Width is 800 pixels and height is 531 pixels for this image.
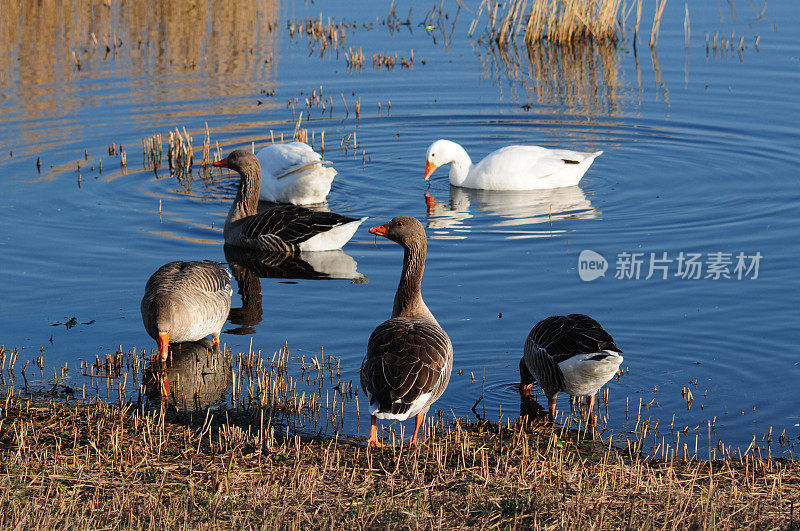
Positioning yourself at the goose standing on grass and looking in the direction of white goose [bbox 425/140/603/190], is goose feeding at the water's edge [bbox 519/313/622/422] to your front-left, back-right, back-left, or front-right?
front-right

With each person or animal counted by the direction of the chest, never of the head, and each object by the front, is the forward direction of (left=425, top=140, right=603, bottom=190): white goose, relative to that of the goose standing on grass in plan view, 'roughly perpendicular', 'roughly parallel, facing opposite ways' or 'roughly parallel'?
roughly perpendicular

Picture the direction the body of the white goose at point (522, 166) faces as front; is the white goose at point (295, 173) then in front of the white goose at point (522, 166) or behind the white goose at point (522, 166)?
in front

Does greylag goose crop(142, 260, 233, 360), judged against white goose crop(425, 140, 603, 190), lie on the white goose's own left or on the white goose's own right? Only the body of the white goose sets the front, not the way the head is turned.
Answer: on the white goose's own left

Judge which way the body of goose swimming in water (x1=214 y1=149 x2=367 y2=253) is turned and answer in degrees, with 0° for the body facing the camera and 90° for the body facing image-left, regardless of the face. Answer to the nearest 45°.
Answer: approximately 90°

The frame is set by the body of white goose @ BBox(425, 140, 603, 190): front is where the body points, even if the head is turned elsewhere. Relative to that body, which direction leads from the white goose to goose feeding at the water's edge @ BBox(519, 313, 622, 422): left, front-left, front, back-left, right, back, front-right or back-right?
left

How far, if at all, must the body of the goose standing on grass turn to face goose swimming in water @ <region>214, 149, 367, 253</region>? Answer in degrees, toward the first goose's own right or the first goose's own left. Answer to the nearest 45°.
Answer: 0° — it already faces it

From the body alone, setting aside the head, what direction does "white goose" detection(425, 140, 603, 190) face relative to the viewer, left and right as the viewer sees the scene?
facing to the left of the viewer

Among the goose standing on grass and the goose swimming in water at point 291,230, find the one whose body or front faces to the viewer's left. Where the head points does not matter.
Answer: the goose swimming in water

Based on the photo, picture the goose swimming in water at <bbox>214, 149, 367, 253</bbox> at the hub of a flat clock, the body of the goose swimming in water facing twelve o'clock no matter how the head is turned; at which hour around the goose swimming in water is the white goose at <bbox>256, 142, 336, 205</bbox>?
The white goose is roughly at 3 o'clock from the goose swimming in water.

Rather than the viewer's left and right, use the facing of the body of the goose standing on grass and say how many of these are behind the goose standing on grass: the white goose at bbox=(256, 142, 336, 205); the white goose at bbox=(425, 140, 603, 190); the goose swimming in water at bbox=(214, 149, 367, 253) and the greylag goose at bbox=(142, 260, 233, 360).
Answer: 0

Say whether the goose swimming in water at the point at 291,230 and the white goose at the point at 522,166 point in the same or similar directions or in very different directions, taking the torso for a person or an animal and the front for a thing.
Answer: same or similar directions

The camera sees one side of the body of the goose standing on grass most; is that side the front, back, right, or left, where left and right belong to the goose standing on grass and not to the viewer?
back

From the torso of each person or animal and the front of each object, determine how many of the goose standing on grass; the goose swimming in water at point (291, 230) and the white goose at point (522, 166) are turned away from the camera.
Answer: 1

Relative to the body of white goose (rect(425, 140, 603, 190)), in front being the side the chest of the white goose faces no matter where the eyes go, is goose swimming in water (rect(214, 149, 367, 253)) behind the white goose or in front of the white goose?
in front
